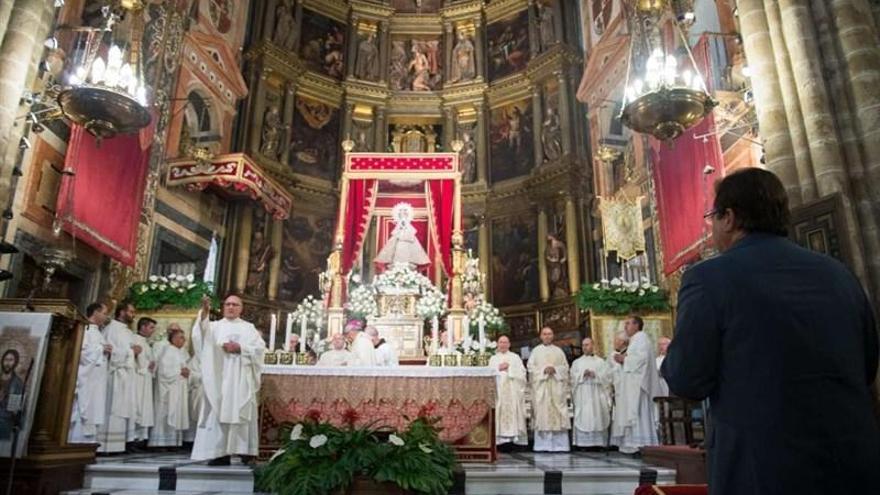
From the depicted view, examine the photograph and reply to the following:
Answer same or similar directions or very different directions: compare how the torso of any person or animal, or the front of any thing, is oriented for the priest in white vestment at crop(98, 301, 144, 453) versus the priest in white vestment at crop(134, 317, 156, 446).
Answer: same or similar directions

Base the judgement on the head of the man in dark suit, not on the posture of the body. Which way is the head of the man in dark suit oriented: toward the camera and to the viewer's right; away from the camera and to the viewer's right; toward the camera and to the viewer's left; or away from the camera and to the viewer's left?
away from the camera and to the viewer's left

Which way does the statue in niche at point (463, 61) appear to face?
toward the camera

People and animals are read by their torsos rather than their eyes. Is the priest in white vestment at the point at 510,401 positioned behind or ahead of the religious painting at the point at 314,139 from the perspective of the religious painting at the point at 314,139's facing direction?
ahead

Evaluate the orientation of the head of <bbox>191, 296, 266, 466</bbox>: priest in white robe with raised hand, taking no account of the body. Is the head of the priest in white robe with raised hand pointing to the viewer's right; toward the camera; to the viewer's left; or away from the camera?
toward the camera

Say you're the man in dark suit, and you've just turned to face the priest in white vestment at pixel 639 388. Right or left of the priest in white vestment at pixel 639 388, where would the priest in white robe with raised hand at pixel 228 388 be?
left

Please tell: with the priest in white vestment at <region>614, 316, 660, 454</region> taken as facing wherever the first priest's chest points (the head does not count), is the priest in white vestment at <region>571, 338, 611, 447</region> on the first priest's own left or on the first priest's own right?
on the first priest's own right

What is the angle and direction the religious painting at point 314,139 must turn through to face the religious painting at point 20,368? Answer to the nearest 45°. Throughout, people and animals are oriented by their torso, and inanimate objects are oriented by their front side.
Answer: approximately 45° to its right

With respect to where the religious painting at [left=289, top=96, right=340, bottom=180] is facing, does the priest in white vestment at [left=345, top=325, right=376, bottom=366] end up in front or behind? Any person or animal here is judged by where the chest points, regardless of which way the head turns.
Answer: in front

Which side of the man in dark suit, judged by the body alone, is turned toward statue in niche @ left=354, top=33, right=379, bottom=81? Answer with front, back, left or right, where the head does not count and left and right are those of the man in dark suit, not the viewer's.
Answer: front

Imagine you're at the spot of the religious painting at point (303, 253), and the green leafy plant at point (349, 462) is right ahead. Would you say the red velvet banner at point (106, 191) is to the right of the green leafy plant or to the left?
right

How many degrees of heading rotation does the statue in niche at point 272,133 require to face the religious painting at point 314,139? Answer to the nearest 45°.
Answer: approximately 90° to its left

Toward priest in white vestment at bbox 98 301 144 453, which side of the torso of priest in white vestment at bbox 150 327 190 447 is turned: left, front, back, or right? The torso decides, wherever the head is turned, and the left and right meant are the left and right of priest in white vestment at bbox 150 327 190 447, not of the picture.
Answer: right

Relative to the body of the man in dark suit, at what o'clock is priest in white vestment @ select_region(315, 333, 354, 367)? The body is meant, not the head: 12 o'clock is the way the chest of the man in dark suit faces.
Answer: The priest in white vestment is roughly at 12 o'clock from the man in dark suit.
